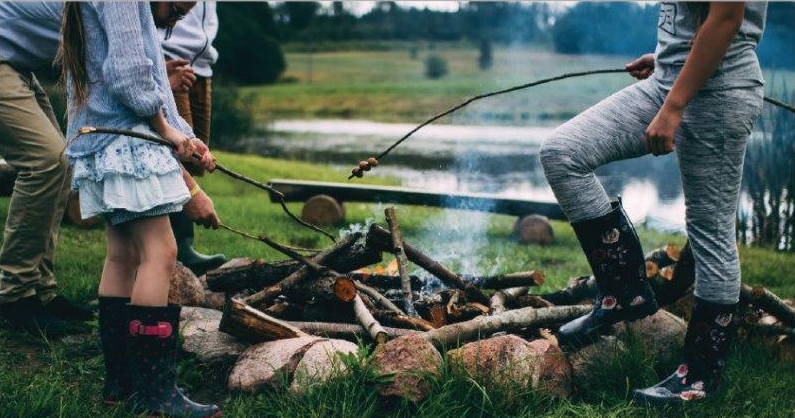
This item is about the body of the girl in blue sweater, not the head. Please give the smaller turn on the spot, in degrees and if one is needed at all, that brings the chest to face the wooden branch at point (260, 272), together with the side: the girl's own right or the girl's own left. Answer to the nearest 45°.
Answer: approximately 45° to the girl's own left

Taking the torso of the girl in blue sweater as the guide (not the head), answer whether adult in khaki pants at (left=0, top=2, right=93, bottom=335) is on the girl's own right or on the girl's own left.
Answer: on the girl's own left

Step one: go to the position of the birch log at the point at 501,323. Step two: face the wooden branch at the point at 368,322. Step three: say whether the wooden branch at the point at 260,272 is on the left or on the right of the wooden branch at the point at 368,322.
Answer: right

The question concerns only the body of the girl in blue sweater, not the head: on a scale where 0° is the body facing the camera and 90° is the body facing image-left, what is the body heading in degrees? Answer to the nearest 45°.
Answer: approximately 270°

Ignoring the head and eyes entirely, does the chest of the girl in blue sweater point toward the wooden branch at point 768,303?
yes

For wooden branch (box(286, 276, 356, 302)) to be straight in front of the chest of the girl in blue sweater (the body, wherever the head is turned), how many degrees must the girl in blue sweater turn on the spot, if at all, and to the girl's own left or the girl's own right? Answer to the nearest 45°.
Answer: approximately 45° to the girl's own left

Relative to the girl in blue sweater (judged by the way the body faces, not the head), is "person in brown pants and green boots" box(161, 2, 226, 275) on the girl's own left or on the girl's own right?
on the girl's own left

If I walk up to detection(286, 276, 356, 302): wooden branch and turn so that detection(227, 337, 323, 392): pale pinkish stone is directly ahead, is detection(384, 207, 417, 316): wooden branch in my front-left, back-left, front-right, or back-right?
back-left
